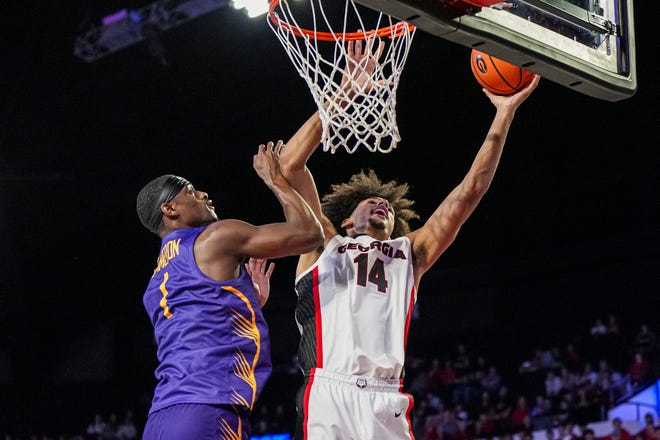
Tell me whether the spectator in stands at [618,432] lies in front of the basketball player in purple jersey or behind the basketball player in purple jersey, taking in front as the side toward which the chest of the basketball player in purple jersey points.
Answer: in front

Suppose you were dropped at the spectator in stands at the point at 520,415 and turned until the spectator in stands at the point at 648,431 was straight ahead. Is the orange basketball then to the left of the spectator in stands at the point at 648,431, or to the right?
right

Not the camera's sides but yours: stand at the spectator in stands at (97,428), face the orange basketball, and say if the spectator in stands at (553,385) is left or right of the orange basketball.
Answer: left

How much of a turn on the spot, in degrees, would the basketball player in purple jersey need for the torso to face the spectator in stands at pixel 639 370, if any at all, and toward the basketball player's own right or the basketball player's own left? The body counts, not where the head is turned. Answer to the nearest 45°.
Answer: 0° — they already face them

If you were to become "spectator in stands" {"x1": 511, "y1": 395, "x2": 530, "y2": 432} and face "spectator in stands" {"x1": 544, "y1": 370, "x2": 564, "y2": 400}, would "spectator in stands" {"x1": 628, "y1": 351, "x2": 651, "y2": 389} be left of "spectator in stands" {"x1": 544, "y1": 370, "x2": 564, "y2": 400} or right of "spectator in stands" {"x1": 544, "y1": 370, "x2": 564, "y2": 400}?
right

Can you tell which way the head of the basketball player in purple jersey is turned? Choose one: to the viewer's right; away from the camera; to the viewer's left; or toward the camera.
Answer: to the viewer's right

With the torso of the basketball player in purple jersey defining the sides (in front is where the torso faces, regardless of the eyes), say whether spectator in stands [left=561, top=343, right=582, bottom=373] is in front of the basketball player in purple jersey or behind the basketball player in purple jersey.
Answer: in front

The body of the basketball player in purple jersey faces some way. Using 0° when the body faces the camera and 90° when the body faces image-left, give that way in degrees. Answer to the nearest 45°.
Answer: approximately 225°

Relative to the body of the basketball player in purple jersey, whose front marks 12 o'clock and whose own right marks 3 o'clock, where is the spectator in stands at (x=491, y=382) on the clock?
The spectator in stands is roughly at 11 o'clock from the basketball player in purple jersey.

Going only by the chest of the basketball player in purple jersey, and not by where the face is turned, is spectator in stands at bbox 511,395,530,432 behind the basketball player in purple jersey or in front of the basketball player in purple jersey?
in front

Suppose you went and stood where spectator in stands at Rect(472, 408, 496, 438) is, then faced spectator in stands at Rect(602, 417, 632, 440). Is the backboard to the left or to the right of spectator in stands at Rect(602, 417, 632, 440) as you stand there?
right

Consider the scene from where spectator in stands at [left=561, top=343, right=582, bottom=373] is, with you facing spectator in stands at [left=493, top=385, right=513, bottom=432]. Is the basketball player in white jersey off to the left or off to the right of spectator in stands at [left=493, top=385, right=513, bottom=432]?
left

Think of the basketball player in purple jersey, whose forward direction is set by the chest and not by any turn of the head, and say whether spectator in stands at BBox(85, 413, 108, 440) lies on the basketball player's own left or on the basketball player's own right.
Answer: on the basketball player's own left
